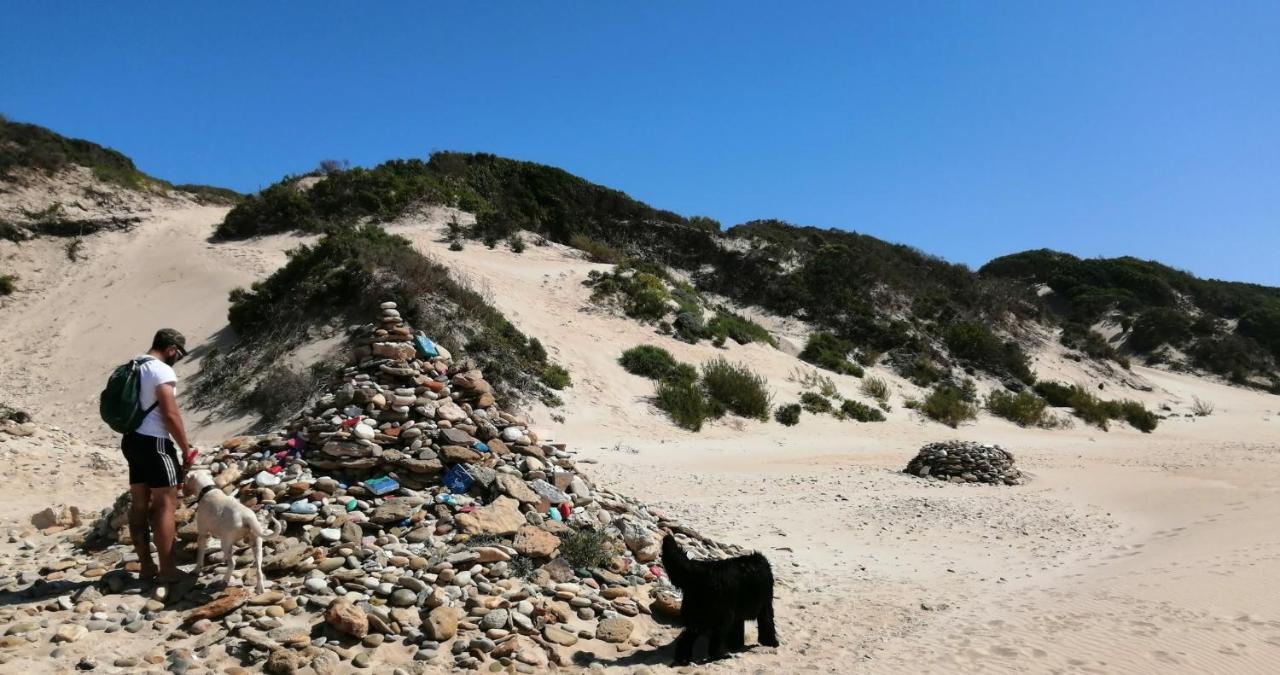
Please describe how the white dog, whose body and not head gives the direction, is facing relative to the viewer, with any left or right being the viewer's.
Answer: facing away from the viewer and to the left of the viewer

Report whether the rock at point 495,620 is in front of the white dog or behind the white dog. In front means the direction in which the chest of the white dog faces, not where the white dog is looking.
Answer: behind

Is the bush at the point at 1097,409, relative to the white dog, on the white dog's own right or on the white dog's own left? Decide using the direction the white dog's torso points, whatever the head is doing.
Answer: on the white dog's own right

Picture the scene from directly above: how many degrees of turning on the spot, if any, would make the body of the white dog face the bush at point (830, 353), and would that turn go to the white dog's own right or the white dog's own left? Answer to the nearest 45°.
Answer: approximately 90° to the white dog's own right

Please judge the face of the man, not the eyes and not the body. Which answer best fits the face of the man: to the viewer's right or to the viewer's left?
to the viewer's right

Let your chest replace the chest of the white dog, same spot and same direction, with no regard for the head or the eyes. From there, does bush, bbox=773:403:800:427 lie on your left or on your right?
on your right
